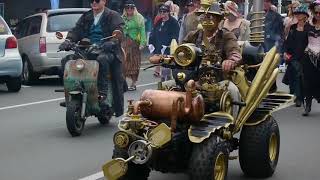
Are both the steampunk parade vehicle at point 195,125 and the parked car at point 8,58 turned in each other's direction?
no

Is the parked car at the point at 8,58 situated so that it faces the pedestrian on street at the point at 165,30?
no

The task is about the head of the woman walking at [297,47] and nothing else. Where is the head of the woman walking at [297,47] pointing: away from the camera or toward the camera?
toward the camera

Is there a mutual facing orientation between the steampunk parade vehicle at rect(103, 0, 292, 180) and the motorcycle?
no

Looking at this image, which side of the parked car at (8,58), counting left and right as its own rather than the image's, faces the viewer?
back

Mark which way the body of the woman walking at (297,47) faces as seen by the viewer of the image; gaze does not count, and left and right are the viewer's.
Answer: facing the viewer

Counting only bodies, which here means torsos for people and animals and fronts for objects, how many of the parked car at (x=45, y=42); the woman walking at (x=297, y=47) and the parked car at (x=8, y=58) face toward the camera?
1

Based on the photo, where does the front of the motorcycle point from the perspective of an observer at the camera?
facing the viewer and to the left of the viewer
